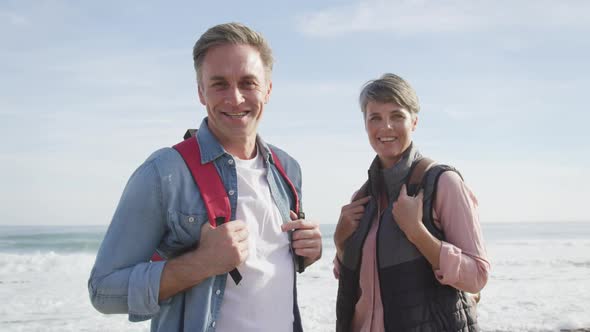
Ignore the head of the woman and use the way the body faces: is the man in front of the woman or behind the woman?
in front

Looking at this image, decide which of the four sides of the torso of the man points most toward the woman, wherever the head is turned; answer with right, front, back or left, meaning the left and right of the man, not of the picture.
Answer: left

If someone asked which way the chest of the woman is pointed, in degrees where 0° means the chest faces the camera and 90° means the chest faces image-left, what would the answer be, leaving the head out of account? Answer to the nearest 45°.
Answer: approximately 45°

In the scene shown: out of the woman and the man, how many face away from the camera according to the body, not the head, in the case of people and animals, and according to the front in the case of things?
0
